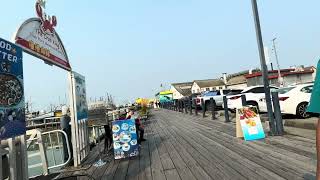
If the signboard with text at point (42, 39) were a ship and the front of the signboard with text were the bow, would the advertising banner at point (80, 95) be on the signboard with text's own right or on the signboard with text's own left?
on the signboard with text's own left

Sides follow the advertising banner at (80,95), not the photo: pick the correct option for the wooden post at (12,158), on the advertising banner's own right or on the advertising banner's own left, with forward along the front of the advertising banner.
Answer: on the advertising banner's own right

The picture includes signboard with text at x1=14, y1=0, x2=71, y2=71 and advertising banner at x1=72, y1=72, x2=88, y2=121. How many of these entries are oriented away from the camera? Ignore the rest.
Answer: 0
